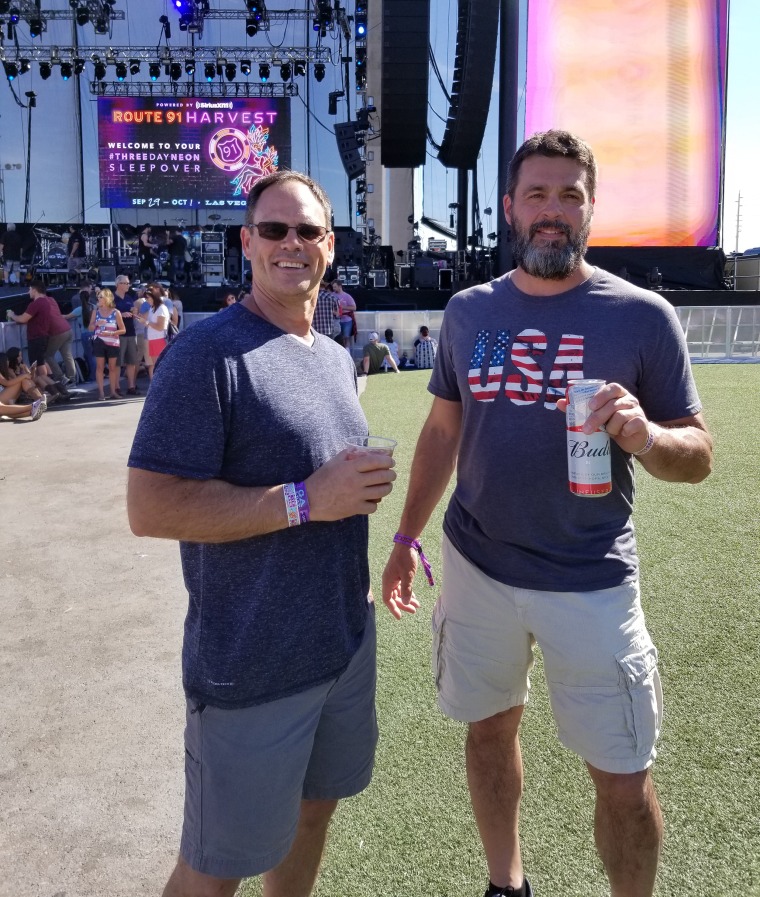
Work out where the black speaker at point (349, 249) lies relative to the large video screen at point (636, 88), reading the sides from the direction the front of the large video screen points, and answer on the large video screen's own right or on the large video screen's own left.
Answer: on the large video screen's own right

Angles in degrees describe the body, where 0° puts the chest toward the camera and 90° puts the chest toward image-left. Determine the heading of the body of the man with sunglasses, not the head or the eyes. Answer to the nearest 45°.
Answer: approximately 315°

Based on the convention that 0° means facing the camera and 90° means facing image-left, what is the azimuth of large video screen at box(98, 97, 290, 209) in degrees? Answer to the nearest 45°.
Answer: approximately 0°

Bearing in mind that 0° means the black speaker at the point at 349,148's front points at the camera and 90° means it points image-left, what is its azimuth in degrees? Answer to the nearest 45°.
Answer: approximately 45°

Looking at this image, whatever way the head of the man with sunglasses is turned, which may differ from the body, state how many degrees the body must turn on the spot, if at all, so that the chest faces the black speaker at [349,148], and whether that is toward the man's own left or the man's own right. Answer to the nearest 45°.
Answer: approximately 135° to the man's own left

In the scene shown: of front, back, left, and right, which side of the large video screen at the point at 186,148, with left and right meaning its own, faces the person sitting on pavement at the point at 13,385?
front

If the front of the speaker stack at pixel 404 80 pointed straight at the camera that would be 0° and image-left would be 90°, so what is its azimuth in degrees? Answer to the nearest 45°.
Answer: approximately 0°
